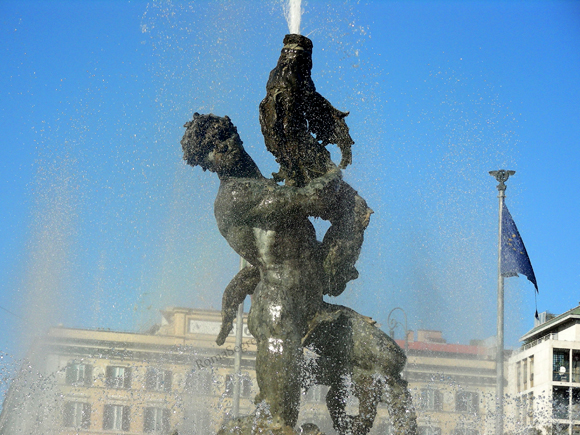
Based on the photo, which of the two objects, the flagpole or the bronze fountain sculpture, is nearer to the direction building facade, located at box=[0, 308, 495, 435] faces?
the bronze fountain sculpture

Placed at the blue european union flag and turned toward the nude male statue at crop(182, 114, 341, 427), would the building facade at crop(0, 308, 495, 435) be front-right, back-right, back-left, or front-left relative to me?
back-right

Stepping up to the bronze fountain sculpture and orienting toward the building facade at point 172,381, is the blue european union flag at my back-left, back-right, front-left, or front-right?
front-right

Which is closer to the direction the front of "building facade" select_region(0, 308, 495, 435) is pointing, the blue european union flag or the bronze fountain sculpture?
the bronze fountain sculpture

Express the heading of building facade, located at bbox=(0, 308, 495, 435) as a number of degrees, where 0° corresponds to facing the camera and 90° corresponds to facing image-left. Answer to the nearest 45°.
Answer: approximately 0°

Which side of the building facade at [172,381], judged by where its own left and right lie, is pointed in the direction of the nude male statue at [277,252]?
front

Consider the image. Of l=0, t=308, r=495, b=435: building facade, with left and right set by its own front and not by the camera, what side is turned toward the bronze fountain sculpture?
front
